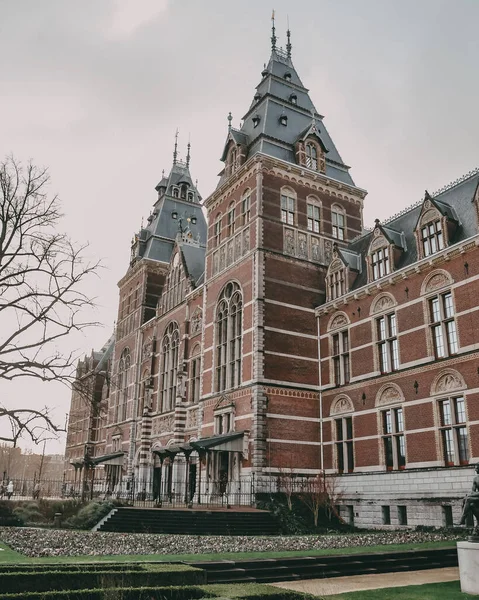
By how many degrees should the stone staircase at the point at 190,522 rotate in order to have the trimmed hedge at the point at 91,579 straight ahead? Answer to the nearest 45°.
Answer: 0° — it already faces it

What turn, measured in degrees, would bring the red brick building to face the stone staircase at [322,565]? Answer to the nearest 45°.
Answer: approximately 45° to its left

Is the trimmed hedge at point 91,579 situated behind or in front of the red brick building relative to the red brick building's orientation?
in front

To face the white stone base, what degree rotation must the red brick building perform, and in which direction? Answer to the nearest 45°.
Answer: approximately 45° to its left

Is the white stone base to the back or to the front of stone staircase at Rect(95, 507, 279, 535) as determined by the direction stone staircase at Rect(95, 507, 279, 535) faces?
to the front

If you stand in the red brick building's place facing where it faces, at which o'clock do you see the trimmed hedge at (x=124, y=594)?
The trimmed hedge is roughly at 11 o'clock from the red brick building.

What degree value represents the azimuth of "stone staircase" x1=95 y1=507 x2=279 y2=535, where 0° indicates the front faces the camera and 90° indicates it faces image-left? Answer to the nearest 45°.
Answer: approximately 0°

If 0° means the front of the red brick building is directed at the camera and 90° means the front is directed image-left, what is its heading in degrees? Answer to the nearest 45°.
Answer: approximately 45°

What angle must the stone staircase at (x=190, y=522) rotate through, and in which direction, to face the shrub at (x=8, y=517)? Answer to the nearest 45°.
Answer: approximately 90° to its right
